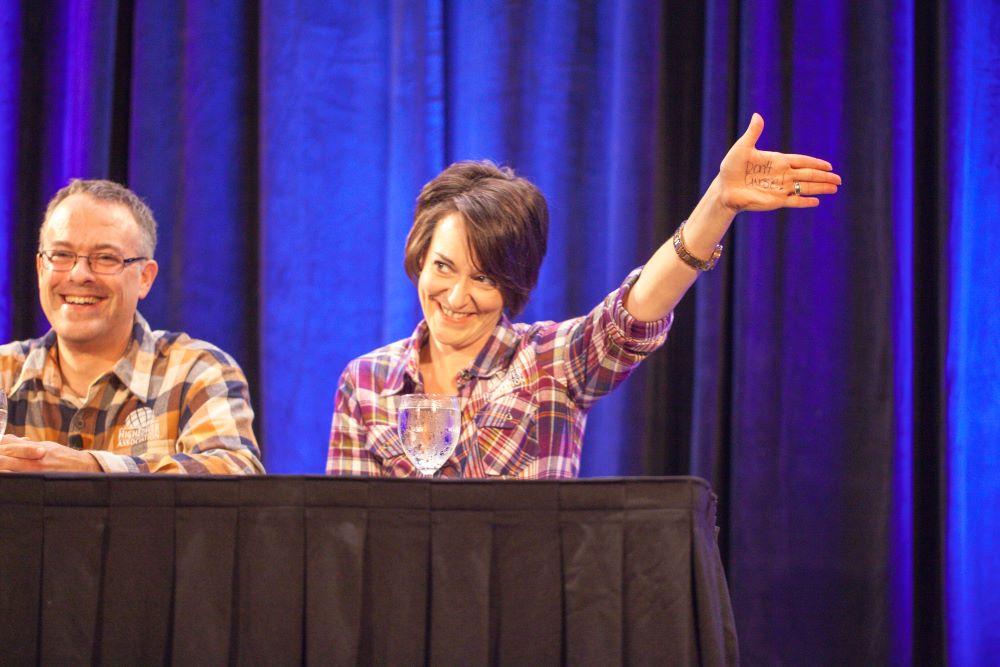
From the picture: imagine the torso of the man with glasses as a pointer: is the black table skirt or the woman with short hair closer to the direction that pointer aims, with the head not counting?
the black table skirt

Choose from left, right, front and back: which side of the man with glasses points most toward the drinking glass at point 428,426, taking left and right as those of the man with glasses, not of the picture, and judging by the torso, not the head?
left

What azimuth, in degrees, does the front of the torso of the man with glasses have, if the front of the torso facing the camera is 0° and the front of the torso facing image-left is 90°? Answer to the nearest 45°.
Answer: approximately 45°

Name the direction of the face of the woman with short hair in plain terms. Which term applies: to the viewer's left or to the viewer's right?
to the viewer's left

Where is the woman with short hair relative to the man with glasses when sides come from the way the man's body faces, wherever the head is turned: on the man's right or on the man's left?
on the man's left

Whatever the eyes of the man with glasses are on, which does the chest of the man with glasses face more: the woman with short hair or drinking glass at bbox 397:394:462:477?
the drinking glass

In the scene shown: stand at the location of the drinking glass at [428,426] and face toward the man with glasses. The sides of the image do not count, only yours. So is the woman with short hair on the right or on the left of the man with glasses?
right

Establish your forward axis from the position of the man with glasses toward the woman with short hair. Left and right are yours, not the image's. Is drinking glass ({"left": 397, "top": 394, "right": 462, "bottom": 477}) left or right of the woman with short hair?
right
